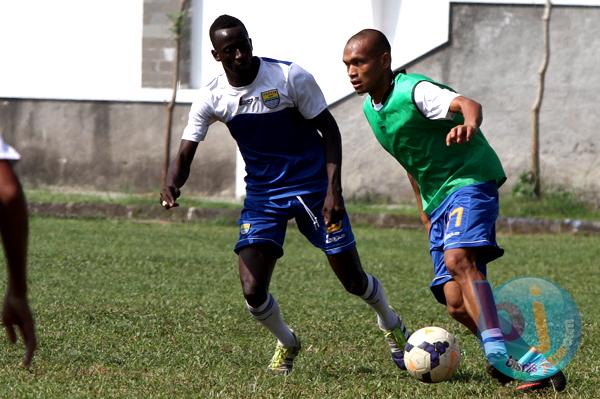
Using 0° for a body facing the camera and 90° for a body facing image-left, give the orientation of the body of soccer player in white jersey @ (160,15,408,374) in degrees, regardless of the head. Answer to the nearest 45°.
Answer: approximately 0°

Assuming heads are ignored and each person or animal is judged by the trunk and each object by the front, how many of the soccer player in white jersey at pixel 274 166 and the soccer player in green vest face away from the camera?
0

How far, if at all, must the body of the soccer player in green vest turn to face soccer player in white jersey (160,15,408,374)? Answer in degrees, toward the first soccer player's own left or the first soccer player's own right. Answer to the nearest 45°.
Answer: approximately 45° to the first soccer player's own right

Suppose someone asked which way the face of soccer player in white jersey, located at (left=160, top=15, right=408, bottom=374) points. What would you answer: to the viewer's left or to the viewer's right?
to the viewer's right

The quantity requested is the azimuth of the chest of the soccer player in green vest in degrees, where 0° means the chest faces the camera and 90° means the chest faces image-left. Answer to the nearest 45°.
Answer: approximately 45°
